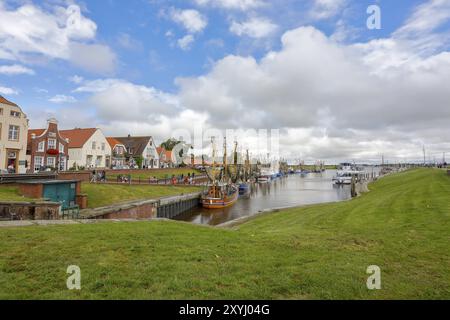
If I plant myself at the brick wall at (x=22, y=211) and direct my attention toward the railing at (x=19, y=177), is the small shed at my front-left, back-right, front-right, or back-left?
front-right

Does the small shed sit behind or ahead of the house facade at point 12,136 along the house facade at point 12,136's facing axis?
ahead

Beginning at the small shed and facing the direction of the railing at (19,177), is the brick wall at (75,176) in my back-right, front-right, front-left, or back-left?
front-right

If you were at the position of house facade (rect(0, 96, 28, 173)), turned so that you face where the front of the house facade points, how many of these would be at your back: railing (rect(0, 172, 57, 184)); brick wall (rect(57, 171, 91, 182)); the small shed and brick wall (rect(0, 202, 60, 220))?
0

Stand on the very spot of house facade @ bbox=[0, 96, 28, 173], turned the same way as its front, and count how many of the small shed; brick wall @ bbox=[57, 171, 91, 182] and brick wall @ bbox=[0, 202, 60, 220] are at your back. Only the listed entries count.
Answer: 0

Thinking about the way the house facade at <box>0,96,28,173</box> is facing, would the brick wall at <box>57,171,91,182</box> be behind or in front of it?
in front

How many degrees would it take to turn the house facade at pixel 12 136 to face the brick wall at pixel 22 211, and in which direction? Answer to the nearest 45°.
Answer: approximately 45° to its right
